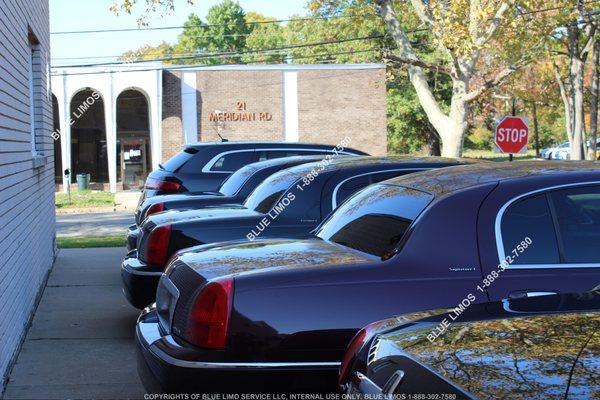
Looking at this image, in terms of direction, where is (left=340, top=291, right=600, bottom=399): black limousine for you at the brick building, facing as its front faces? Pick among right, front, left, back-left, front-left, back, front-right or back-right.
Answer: front

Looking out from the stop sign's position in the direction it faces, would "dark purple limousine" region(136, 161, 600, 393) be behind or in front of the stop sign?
in front

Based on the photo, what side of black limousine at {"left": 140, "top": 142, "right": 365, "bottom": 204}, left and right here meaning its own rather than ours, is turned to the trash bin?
left

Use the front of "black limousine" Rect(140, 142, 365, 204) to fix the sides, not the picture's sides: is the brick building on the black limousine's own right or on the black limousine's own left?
on the black limousine's own left

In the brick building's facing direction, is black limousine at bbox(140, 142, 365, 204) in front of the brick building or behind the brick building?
in front

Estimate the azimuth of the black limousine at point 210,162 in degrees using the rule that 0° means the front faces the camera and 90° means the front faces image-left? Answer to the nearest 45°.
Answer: approximately 270°

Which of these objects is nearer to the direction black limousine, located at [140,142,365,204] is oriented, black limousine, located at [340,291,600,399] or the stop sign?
the stop sign

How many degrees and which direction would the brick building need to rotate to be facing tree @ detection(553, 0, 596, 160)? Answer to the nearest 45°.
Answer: approximately 45° to its left

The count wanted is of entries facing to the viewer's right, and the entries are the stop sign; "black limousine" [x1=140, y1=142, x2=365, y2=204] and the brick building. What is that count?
1

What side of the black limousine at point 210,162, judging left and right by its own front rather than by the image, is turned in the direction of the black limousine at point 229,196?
right

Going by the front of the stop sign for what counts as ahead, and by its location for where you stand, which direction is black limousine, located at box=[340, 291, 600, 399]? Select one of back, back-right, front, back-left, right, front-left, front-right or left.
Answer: front

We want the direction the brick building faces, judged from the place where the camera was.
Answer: facing the viewer
